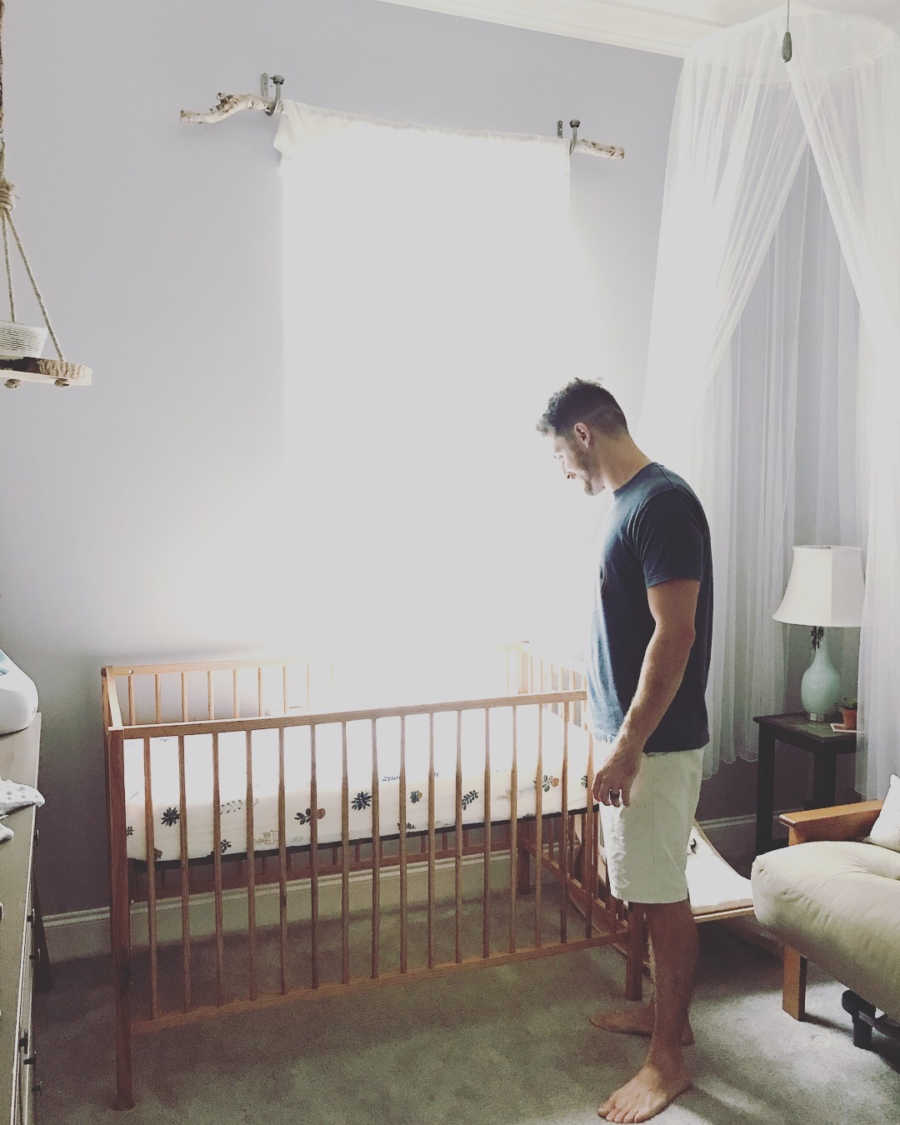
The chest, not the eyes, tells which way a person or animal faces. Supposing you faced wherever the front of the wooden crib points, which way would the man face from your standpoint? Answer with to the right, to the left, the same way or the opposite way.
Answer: to the right

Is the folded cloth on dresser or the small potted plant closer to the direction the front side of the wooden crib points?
the folded cloth on dresser

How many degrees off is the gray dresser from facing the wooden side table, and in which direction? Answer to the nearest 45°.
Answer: approximately 45° to its left

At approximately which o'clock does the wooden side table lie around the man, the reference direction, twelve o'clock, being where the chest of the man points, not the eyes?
The wooden side table is roughly at 4 o'clock from the man.

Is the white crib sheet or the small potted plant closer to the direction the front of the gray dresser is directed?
the small potted plant

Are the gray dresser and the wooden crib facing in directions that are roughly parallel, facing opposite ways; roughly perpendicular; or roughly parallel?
roughly perpendicular

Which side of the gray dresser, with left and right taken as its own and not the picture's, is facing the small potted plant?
front

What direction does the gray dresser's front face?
to the viewer's right

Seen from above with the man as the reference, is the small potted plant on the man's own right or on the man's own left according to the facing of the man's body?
on the man's own right

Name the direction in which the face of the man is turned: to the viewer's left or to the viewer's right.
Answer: to the viewer's left

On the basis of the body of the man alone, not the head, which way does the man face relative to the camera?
to the viewer's left

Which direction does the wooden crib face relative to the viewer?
toward the camera

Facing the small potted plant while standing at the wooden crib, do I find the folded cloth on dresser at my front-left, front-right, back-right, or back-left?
back-right
